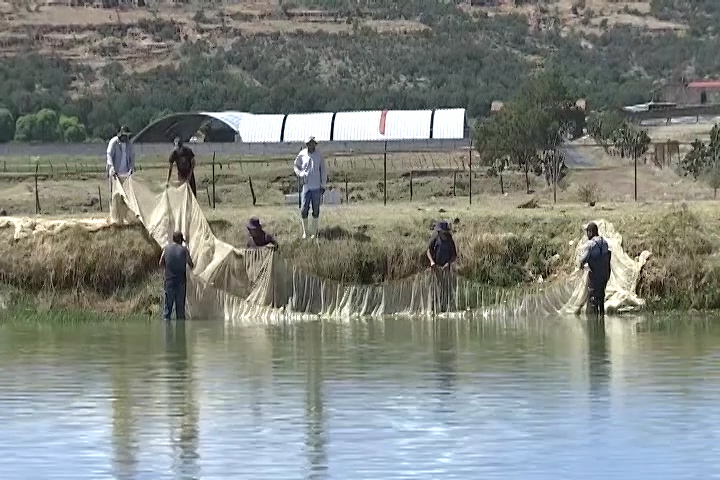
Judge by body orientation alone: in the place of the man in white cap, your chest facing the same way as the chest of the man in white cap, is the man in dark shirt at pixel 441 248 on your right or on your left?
on your left

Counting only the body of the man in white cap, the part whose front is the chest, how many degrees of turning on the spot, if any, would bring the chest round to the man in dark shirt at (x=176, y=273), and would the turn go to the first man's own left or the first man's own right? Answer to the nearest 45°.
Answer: approximately 45° to the first man's own right

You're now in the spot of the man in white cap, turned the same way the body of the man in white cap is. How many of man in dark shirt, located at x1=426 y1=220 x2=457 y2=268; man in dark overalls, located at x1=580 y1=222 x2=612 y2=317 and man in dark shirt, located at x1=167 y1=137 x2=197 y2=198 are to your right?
1

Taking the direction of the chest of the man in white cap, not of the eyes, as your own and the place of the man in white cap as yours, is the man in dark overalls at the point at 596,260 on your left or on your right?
on your left

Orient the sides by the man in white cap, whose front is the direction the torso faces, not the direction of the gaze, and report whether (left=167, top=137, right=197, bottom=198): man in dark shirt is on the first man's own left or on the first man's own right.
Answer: on the first man's own right

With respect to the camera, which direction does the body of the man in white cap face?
toward the camera
